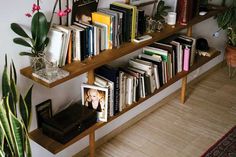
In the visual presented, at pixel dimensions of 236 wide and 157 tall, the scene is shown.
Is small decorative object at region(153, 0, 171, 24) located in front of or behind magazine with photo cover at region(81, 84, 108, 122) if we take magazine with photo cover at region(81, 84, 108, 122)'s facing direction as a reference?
behind

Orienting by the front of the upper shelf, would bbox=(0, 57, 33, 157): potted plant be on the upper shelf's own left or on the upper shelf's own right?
on the upper shelf's own right

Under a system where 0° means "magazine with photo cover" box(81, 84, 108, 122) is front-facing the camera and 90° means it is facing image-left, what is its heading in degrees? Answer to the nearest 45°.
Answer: approximately 45°

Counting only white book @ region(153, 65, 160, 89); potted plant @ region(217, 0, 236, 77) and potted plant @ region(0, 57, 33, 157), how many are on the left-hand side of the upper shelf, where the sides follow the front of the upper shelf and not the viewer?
2

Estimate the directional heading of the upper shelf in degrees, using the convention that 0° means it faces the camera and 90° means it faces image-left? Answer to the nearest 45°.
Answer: approximately 315°
